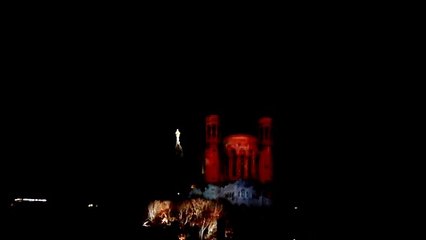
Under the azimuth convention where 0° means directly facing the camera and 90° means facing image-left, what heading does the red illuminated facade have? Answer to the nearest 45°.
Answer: approximately 0°
